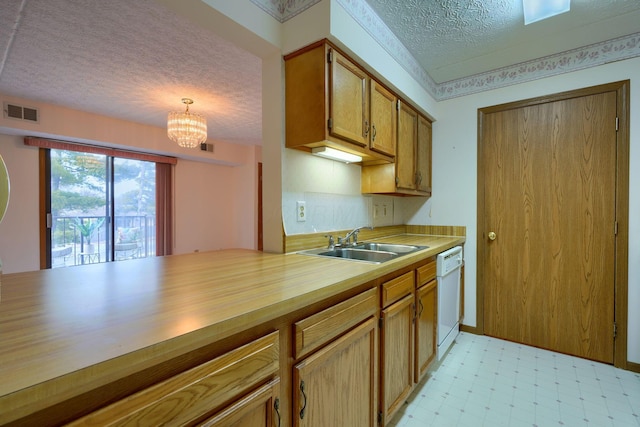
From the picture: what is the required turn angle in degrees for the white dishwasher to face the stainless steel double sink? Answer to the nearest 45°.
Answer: approximately 135° to its right

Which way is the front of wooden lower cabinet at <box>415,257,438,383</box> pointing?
to the viewer's right

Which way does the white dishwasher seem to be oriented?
to the viewer's right

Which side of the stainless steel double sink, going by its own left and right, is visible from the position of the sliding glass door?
back

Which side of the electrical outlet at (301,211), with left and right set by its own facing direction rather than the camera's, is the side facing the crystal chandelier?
back

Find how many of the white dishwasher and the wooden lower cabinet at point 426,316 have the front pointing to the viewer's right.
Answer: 2

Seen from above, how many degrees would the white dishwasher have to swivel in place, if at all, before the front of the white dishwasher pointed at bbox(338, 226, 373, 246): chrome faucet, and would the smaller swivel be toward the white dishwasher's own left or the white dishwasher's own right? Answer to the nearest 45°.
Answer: approximately 135° to the white dishwasher's own right

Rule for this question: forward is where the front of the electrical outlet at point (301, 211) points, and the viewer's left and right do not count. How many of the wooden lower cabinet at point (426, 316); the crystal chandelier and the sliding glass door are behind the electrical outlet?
2
